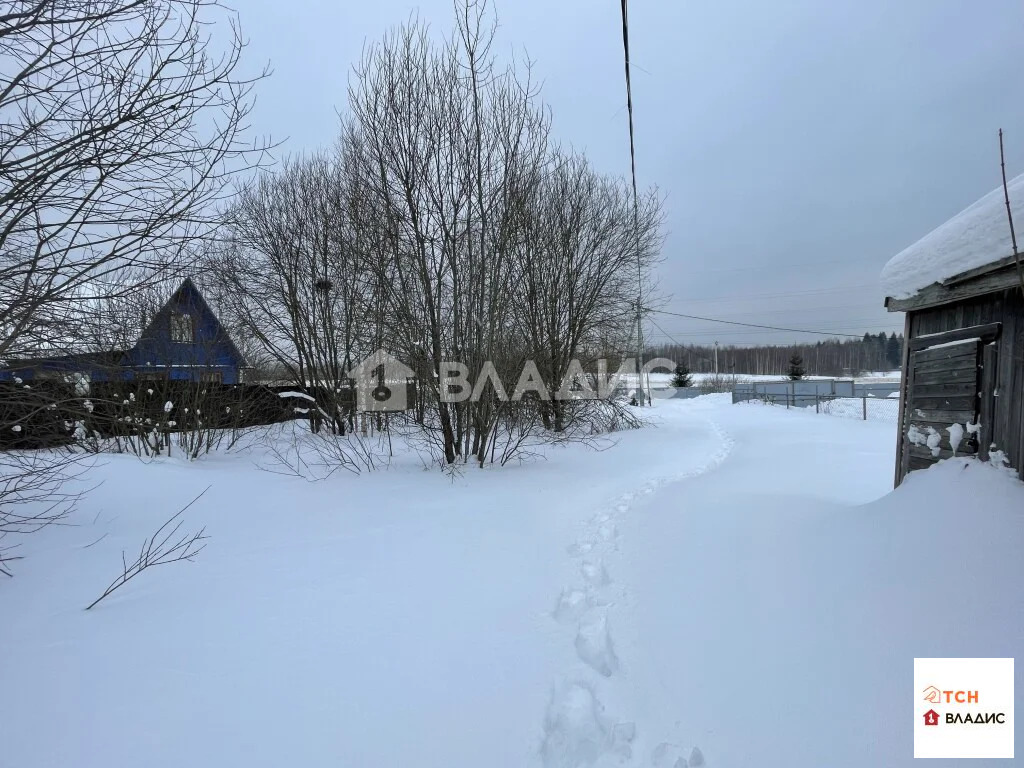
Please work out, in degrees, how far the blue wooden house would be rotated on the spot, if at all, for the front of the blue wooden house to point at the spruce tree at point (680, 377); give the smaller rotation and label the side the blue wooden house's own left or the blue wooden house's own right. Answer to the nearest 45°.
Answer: approximately 90° to the blue wooden house's own left

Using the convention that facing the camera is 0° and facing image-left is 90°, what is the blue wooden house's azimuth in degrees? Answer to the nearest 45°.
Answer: approximately 0°

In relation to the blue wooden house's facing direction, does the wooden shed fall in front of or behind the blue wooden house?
in front

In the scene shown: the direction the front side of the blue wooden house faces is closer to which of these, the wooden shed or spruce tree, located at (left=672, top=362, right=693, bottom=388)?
the wooden shed

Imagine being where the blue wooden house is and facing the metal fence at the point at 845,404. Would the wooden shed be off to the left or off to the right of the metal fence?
right

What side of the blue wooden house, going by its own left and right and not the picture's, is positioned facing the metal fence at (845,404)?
left

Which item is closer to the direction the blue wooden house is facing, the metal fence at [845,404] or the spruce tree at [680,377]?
the metal fence

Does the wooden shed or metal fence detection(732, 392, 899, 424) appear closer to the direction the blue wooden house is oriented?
the wooden shed

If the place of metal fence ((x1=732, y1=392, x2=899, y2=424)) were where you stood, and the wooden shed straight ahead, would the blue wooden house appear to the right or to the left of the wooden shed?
right
